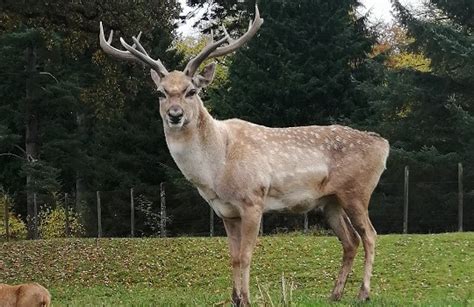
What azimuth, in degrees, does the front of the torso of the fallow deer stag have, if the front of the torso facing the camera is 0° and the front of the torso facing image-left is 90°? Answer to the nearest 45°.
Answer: approximately 45°

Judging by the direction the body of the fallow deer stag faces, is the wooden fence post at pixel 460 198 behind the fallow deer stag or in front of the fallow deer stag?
behind

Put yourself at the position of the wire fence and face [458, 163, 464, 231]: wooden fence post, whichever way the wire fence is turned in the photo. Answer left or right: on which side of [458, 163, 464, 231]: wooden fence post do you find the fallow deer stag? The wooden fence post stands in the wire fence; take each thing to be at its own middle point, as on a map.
right

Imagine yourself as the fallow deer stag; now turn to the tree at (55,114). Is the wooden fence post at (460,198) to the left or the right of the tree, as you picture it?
right

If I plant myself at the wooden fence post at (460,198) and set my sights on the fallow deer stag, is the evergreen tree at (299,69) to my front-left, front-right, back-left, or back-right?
back-right

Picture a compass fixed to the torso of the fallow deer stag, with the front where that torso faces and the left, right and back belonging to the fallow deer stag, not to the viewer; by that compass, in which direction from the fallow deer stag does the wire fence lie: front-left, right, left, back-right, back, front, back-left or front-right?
back-right

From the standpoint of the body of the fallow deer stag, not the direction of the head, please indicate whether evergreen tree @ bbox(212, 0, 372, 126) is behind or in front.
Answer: behind

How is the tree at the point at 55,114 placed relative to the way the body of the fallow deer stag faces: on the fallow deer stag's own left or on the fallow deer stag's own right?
on the fallow deer stag's own right
